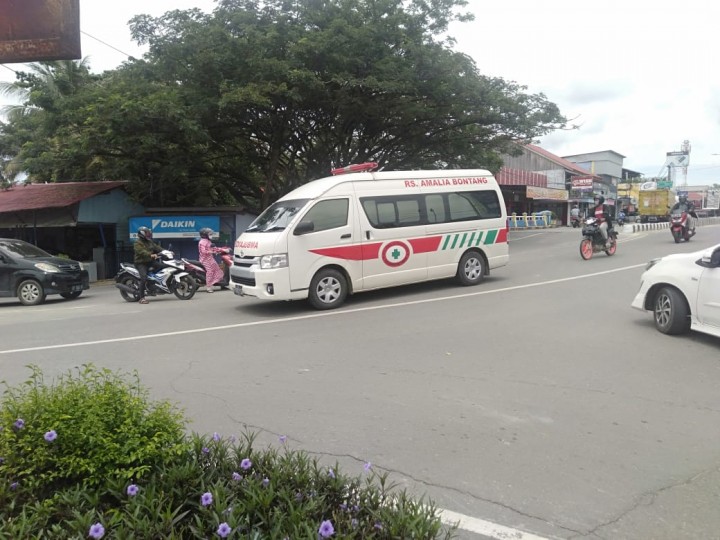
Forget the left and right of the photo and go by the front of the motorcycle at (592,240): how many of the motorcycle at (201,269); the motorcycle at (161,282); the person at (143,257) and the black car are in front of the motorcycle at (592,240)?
4

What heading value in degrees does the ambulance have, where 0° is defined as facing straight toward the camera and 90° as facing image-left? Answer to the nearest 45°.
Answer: approximately 45°

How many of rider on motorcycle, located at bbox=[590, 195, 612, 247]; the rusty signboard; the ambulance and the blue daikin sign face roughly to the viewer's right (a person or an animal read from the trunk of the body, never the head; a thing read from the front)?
0

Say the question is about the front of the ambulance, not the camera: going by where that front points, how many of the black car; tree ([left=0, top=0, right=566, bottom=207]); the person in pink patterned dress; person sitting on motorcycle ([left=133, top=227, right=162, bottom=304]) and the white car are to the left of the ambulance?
1

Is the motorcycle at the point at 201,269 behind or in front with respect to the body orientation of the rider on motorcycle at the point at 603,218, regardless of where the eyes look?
in front

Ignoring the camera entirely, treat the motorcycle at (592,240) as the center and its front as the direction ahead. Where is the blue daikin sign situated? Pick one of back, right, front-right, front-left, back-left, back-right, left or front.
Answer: front-right

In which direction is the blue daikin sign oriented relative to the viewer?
toward the camera

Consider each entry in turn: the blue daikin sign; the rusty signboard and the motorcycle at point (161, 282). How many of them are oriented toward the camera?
2

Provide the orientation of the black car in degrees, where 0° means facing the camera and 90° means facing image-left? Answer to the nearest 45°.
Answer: approximately 315°

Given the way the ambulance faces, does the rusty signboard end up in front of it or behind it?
in front

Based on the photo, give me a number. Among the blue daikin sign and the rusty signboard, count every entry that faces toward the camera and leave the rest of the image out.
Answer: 2

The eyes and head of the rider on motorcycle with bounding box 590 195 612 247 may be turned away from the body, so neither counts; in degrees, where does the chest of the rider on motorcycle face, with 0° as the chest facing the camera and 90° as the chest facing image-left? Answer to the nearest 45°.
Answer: approximately 45°

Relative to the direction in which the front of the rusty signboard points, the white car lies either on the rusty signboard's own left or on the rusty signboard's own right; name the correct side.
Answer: on the rusty signboard's own left

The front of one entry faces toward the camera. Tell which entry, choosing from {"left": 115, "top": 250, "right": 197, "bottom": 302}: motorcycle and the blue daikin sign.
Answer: the blue daikin sign

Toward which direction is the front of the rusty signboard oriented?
toward the camera

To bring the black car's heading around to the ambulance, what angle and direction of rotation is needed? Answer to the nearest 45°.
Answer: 0° — it already faces it

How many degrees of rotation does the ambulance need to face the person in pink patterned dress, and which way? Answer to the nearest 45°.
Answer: approximately 90° to its right

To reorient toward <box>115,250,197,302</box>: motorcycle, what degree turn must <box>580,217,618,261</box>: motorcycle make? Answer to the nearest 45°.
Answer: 0° — it already faces it

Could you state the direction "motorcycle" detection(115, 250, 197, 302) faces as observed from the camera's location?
facing to the right of the viewer
